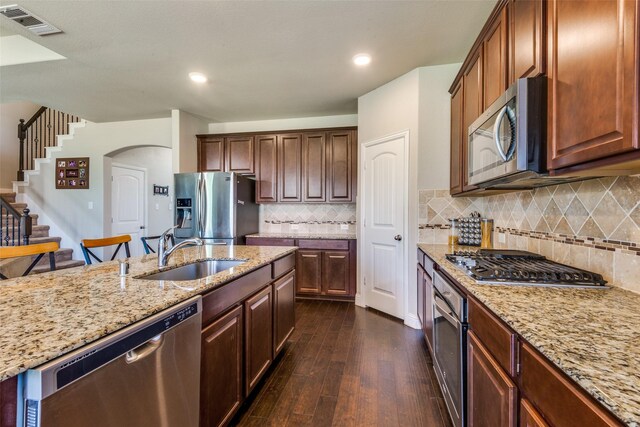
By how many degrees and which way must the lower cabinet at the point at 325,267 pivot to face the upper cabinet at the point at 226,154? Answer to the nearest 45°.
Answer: approximately 135° to its right

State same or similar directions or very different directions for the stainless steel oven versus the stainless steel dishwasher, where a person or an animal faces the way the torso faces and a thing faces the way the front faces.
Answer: very different directions

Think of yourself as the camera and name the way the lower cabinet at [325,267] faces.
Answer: facing the viewer

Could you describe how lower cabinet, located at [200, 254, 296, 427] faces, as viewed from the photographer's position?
facing the viewer and to the right of the viewer

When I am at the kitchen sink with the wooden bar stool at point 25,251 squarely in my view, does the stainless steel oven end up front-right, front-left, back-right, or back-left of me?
back-left

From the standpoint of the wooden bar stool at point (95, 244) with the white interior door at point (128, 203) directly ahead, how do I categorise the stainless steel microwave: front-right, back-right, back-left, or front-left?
back-right

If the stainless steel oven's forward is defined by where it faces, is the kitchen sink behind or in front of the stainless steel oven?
in front

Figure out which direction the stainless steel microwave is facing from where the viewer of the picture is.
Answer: facing the viewer and to the left of the viewer
